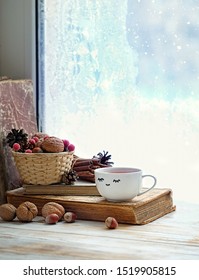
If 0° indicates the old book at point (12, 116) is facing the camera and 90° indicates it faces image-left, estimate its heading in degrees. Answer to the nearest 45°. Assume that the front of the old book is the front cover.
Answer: approximately 0°

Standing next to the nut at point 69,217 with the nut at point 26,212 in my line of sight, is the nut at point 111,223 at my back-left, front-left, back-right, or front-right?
back-left
